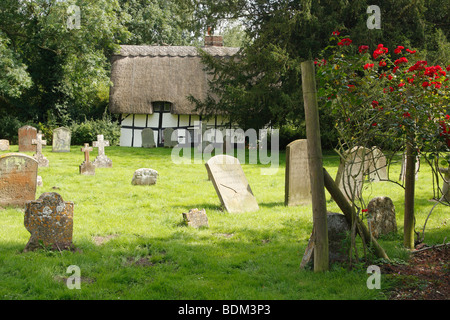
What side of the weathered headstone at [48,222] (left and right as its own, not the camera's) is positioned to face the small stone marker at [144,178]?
back

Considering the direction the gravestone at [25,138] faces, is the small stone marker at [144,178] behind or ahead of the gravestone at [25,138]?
ahead

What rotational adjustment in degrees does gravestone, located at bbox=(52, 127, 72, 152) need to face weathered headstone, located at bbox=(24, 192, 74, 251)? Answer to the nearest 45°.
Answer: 0° — it already faces it

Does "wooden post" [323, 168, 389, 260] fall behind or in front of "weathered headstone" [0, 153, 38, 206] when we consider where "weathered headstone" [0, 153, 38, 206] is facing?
in front

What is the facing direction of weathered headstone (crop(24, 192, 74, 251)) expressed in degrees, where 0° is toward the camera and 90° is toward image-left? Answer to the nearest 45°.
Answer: approximately 0°

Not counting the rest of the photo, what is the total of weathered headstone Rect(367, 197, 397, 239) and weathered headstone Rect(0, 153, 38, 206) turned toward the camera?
2

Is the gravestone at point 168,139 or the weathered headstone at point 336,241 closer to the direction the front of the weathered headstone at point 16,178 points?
the weathered headstone

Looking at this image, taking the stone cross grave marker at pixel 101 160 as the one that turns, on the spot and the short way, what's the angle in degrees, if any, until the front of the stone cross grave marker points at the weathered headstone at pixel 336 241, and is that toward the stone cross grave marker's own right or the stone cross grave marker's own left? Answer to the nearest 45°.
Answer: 0° — it already faces it
